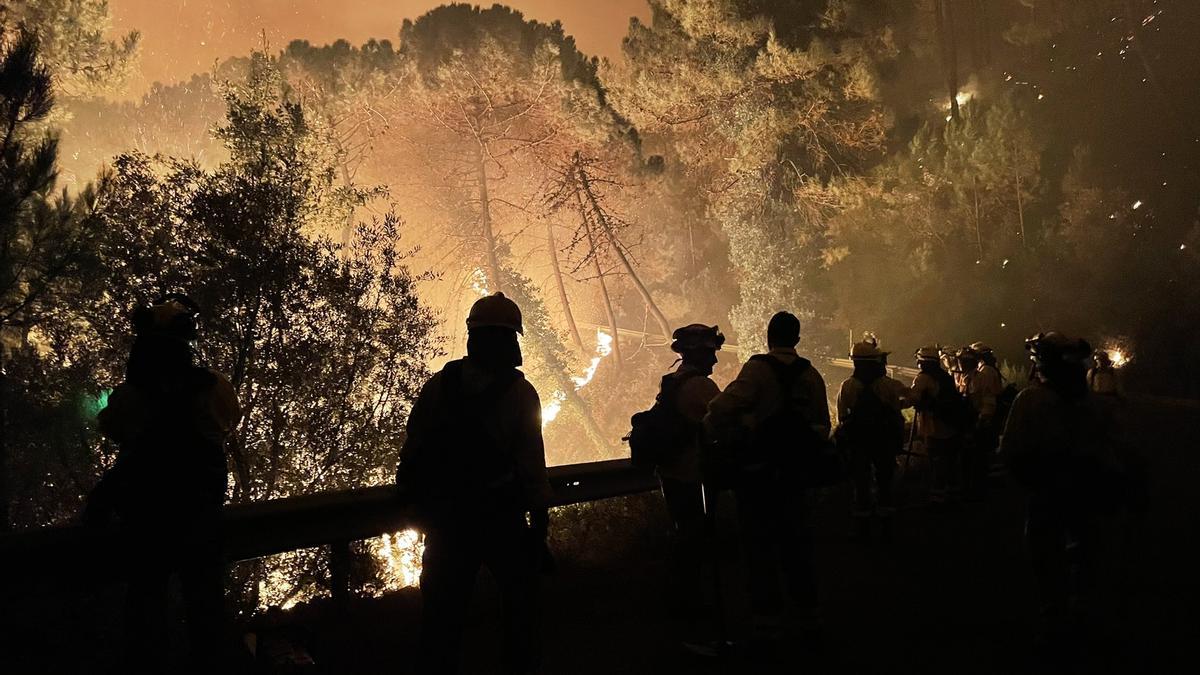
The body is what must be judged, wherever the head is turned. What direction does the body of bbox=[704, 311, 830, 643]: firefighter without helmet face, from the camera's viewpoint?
away from the camera

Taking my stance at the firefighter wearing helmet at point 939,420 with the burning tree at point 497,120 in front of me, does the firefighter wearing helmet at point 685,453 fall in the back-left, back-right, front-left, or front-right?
back-left

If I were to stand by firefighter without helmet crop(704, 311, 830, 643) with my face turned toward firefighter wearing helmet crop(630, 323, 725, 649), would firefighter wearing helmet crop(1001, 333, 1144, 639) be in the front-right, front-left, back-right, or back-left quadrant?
back-right

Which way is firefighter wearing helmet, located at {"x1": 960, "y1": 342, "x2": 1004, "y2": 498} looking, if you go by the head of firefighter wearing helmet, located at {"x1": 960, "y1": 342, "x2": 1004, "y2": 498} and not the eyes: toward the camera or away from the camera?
away from the camera

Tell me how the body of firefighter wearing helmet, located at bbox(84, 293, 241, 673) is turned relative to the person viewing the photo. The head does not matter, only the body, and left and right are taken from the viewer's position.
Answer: facing away from the viewer

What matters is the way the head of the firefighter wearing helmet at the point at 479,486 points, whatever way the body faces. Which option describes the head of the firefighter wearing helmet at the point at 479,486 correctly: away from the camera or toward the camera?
away from the camera

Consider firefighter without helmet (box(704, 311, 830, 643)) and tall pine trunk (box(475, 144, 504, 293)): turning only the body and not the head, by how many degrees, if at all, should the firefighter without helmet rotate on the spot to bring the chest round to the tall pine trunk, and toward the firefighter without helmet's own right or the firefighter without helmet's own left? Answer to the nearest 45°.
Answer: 0° — they already face it

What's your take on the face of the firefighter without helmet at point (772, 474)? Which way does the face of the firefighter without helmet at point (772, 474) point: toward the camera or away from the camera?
away from the camera
